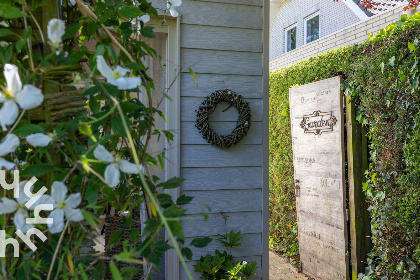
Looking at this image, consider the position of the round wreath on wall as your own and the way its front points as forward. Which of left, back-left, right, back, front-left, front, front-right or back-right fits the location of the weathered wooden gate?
back-left

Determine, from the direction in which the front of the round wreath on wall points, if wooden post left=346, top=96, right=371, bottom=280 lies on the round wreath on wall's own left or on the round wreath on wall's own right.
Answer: on the round wreath on wall's own left

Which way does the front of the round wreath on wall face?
toward the camera

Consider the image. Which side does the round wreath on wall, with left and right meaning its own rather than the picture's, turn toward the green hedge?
left
